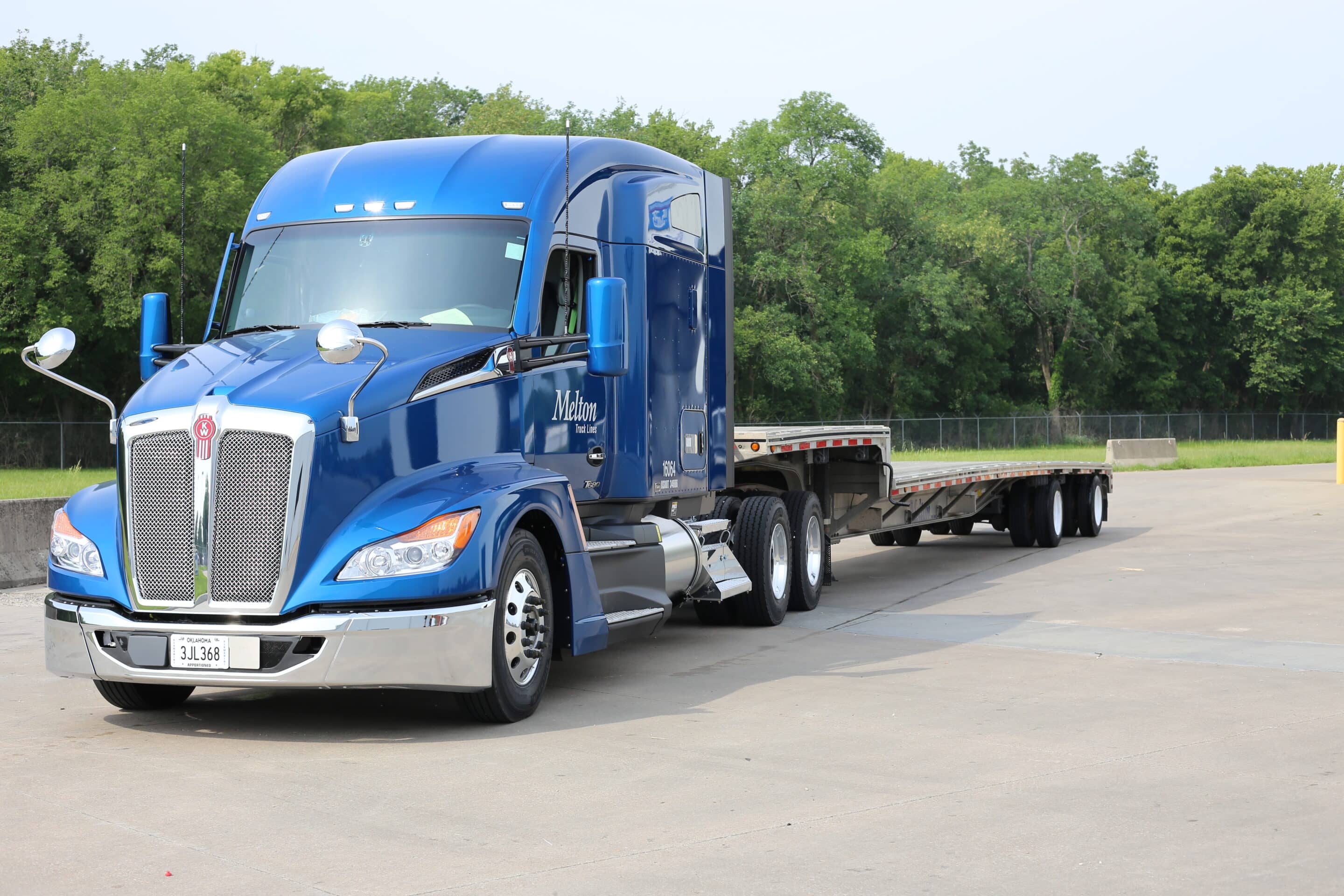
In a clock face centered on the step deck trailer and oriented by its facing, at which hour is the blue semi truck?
The blue semi truck is roughly at 11 o'clock from the step deck trailer.

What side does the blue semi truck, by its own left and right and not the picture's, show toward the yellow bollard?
back

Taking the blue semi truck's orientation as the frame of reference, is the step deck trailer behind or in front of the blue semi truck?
behind

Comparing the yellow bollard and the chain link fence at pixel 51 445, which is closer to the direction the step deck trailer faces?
the chain link fence

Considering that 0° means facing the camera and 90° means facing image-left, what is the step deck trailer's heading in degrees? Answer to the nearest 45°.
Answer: approximately 45°

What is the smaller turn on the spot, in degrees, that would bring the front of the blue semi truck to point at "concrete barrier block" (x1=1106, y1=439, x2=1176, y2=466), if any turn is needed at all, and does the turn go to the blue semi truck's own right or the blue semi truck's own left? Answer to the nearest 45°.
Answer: approximately 180°

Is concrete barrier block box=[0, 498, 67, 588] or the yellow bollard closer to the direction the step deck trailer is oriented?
the concrete barrier block

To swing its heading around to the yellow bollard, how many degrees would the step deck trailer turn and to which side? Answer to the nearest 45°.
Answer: approximately 180°

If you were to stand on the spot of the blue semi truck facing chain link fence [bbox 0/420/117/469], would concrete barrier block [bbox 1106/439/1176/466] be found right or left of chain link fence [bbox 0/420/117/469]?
right

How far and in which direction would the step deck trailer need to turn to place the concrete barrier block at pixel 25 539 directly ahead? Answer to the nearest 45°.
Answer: approximately 45° to its right

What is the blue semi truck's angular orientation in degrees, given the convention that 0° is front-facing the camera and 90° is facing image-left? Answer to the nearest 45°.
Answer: approximately 45°

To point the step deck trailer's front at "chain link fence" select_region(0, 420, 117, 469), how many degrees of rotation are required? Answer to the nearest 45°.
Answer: approximately 90° to its right
